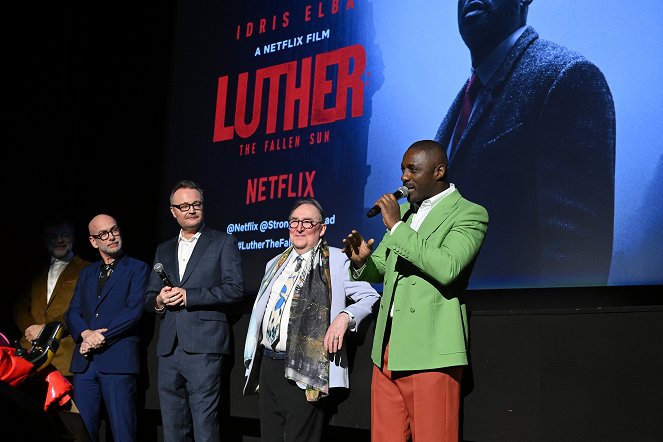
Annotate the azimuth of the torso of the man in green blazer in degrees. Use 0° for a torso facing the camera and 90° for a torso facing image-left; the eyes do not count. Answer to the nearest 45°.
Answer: approximately 45°

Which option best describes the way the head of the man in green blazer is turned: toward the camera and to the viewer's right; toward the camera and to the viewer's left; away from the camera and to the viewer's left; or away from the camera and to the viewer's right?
toward the camera and to the viewer's left

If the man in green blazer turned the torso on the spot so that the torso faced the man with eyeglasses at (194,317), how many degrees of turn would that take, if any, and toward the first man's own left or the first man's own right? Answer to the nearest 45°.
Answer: approximately 90° to the first man's own right

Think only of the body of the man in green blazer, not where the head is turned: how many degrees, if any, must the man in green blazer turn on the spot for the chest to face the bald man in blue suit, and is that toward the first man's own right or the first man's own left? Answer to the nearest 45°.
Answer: approximately 90° to the first man's own right

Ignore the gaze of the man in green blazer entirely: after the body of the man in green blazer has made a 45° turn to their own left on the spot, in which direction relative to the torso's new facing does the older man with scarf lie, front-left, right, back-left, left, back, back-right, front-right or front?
back-right

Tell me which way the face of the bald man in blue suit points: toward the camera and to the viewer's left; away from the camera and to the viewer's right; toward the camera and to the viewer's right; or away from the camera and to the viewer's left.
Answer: toward the camera and to the viewer's right
